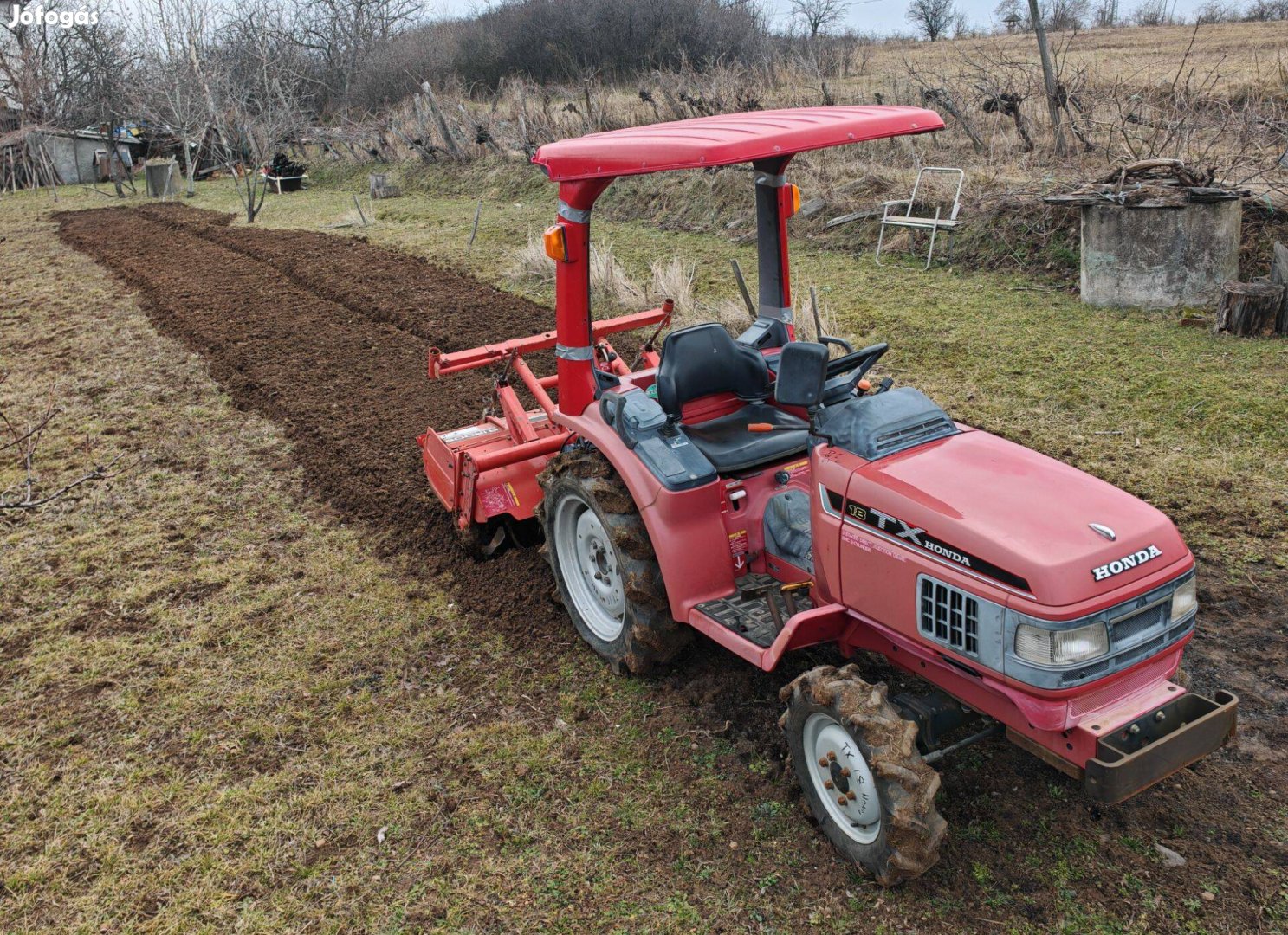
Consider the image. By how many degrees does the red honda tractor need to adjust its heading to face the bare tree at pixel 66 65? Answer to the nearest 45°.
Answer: approximately 180°

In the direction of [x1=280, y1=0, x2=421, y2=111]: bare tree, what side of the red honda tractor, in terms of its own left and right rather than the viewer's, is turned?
back

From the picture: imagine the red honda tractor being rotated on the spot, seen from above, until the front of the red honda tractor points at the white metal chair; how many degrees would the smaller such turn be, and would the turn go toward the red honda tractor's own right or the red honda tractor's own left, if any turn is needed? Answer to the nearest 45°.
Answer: approximately 135° to the red honda tractor's own left

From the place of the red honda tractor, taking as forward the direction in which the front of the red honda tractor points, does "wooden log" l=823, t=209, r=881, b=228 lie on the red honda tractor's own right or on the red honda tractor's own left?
on the red honda tractor's own left

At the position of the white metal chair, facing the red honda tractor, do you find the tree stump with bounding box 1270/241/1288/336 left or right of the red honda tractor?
left

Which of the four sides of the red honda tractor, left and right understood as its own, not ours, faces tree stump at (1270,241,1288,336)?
left

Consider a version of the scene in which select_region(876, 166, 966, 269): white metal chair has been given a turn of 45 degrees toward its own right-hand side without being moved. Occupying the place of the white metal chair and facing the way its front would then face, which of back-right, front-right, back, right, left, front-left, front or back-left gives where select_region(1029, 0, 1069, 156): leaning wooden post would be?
back-right

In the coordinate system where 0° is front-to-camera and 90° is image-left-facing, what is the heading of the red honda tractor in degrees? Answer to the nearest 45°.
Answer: approximately 315°

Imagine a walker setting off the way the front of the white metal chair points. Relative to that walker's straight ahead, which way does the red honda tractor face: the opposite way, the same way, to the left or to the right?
to the left

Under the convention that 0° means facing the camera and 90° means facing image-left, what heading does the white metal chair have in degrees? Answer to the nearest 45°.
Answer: approximately 45°

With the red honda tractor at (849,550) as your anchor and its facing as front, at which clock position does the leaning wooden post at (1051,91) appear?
The leaning wooden post is roughly at 8 o'clock from the red honda tractor.
